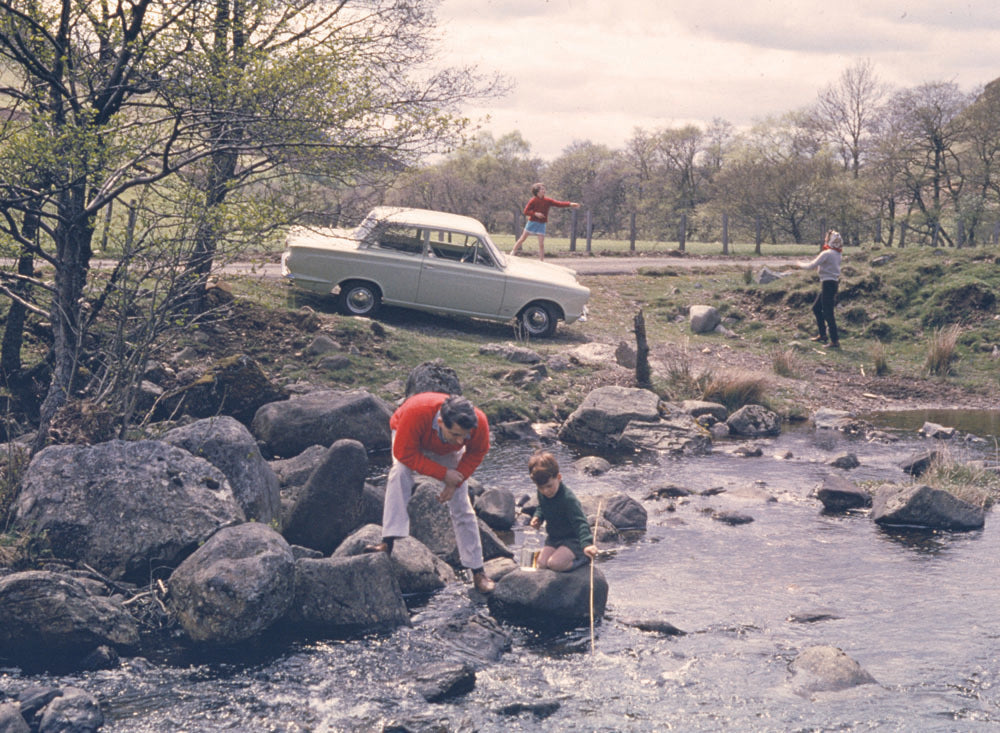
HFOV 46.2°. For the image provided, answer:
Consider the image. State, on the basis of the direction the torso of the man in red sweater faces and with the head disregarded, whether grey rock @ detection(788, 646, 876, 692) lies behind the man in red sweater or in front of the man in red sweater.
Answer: in front

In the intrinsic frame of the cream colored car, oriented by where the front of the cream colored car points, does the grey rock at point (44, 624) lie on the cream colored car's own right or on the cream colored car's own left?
on the cream colored car's own right

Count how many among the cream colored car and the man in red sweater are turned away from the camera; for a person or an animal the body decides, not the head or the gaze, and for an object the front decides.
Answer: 0

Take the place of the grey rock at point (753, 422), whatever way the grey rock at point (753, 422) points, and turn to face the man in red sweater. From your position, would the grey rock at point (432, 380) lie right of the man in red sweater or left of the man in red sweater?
right

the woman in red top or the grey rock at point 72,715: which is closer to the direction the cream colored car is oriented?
the woman in red top

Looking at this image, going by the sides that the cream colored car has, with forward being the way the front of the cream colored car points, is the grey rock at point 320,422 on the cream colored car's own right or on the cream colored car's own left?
on the cream colored car's own right

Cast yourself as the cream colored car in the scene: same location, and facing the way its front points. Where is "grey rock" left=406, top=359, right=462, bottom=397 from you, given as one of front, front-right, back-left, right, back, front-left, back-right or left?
right

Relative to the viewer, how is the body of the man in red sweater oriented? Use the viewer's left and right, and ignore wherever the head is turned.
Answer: facing the viewer and to the right of the viewer

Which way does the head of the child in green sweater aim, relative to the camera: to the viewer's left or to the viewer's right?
to the viewer's left

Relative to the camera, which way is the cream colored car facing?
to the viewer's right

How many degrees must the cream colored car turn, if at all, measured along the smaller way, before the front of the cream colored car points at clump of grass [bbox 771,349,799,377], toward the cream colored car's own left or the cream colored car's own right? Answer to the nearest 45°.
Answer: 0° — it already faces it

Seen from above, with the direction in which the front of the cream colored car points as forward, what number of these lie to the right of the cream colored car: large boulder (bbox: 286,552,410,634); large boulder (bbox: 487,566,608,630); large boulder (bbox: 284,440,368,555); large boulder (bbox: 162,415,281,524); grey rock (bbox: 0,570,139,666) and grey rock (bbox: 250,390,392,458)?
6

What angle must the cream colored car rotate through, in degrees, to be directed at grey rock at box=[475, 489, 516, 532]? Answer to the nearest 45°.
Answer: approximately 90° to its right

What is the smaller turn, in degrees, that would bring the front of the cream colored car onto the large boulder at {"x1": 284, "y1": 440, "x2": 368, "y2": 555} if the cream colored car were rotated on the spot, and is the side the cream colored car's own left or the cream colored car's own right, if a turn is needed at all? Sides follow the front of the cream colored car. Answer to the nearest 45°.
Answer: approximately 90° to the cream colored car's own right
